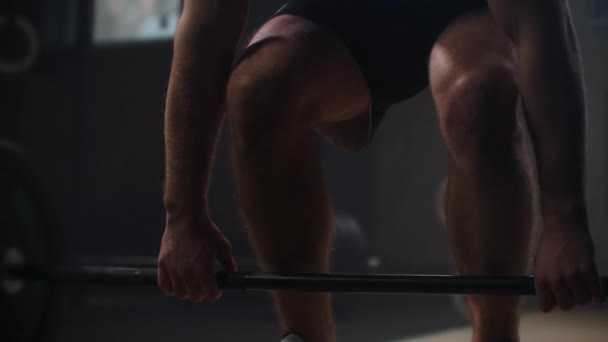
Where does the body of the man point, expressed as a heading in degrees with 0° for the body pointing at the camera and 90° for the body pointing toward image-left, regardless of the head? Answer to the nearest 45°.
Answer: approximately 0°
